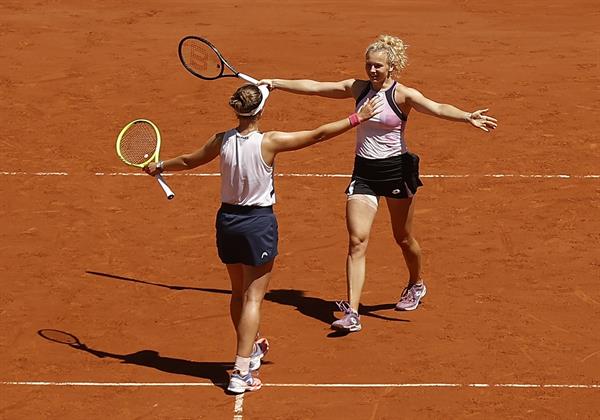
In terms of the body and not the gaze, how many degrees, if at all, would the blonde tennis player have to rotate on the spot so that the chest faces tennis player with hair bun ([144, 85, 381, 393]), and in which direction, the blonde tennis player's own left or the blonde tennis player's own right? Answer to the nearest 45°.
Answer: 0° — they already face them

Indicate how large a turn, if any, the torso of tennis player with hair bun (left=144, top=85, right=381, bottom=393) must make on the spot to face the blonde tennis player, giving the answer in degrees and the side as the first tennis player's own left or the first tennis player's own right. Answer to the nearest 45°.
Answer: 0° — they already face them

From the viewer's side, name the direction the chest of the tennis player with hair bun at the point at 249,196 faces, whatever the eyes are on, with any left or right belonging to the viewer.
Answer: facing away from the viewer and to the right of the viewer

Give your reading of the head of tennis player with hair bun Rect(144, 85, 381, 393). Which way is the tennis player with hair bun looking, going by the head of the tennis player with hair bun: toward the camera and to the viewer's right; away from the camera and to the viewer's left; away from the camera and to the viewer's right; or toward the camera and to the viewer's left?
away from the camera and to the viewer's right

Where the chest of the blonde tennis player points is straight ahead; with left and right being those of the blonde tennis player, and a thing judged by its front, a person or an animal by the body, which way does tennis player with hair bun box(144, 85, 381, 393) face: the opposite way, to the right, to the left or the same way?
the opposite way

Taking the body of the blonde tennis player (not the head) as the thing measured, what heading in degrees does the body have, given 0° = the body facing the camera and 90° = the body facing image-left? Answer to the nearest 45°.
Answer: approximately 45°
